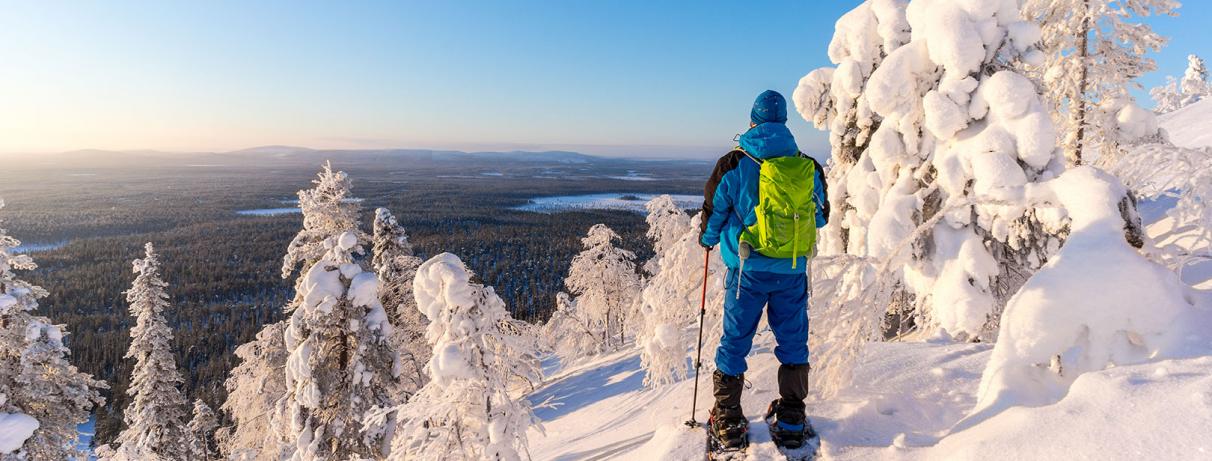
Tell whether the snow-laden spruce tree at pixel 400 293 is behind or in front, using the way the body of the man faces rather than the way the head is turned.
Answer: in front

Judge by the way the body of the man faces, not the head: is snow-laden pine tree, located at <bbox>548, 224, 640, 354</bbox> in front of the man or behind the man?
in front

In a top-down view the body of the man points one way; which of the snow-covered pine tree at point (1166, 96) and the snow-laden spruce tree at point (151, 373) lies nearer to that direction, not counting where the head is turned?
the snow-laden spruce tree

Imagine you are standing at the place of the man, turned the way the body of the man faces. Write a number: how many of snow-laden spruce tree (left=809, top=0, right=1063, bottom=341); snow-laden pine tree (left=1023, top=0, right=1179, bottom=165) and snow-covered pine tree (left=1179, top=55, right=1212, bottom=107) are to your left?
0

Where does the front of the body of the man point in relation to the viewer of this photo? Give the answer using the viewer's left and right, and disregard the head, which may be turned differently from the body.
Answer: facing away from the viewer and to the left of the viewer

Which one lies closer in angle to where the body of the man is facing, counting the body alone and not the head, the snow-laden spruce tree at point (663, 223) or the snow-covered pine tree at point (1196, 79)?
the snow-laden spruce tree

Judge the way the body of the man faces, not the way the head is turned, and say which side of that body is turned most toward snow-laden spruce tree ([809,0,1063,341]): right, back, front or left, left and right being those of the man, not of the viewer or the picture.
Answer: right

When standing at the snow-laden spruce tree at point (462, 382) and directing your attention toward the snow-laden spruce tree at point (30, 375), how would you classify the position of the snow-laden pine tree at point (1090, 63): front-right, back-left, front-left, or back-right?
back-right

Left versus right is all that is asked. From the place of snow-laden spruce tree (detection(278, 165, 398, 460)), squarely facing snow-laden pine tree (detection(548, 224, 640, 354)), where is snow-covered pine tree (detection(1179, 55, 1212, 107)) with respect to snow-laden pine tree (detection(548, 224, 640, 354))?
right

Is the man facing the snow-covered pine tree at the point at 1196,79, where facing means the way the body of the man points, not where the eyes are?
no

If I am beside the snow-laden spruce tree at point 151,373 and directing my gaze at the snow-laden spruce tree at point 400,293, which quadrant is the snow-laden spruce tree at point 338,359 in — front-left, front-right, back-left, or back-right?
front-right
